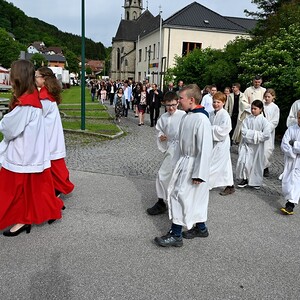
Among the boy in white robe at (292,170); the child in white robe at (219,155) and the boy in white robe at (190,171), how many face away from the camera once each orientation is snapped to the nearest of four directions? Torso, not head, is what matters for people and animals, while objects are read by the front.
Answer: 0

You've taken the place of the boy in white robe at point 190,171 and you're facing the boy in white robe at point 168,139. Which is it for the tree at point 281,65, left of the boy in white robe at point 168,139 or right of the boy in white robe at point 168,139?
right

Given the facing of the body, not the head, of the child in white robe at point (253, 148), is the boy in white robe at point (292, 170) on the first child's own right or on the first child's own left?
on the first child's own left

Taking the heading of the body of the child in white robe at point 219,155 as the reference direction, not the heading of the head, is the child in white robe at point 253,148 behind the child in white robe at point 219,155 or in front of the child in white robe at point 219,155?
behind

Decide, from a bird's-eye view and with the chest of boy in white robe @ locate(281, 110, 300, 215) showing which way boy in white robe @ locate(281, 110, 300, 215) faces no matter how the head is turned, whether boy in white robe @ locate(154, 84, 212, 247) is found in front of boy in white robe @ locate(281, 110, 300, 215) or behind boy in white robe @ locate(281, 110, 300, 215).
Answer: in front

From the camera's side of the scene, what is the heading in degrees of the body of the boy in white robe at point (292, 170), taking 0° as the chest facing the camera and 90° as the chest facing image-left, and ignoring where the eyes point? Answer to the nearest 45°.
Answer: approximately 45°

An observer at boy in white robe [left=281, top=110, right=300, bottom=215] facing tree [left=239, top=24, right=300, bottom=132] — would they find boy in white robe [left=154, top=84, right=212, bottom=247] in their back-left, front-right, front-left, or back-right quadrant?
back-left

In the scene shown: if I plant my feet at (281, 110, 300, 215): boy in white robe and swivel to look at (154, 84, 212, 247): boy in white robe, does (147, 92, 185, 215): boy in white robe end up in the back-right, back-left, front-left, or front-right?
front-right

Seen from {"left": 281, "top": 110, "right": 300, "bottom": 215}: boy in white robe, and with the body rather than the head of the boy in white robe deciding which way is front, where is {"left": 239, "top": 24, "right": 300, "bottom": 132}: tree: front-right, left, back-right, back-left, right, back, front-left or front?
back-right

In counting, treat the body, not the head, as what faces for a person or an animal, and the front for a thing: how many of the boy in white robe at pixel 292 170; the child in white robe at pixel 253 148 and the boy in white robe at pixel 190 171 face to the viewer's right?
0

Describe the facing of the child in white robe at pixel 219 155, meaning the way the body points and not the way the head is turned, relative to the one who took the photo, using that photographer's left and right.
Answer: facing the viewer and to the left of the viewer

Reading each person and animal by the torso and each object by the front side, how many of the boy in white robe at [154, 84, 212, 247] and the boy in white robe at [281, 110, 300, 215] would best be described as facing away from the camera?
0

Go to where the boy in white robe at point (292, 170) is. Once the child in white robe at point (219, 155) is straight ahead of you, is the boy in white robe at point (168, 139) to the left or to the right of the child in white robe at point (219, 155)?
left

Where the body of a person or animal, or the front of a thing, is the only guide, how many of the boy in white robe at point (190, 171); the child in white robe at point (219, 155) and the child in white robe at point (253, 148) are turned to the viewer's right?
0

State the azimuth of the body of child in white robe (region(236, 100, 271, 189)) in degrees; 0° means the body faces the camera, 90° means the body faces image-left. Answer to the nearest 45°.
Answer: approximately 45°
